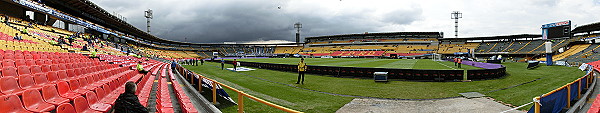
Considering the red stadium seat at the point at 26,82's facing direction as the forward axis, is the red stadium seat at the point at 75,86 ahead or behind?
ahead

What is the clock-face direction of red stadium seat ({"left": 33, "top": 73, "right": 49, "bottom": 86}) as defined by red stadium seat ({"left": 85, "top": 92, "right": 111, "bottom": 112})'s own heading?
red stadium seat ({"left": 33, "top": 73, "right": 49, "bottom": 86}) is roughly at 7 o'clock from red stadium seat ({"left": 85, "top": 92, "right": 111, "bottom": 112}).

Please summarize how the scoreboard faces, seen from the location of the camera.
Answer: facing the viewer and to the left of the viewer

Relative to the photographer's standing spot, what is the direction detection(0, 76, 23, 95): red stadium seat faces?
facing the viewer and to the right of the viewer

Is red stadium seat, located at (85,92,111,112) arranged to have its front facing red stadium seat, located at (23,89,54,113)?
no

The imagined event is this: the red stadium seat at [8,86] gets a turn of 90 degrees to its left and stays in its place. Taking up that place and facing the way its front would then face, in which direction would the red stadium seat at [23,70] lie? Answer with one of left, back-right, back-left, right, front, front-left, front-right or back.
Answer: front-left

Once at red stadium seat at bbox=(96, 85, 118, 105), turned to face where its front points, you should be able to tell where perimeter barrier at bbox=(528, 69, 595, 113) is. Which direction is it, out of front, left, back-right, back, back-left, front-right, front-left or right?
front

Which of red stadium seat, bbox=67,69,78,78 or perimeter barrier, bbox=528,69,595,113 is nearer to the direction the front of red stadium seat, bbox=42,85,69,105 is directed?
the perimeter barrier

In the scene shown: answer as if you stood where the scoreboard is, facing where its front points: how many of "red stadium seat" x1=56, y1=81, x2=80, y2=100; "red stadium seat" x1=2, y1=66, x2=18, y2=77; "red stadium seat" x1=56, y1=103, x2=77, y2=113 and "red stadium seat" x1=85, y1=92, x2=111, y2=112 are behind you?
0

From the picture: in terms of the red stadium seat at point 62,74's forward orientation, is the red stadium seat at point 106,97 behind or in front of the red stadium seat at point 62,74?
in front

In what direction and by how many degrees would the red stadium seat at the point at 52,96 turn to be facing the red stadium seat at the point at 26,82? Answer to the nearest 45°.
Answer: approximately 135° to its left

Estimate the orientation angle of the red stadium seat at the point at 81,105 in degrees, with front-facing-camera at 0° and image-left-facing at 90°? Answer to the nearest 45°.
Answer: approximately 315°

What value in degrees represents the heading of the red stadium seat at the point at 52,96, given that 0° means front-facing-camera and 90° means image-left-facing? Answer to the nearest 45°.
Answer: approximately 315°

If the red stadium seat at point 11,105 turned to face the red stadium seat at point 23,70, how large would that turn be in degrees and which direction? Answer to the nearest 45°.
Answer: approximately 135° to its left

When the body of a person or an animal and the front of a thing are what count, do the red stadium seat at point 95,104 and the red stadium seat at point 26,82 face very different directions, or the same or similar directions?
same or similar directions

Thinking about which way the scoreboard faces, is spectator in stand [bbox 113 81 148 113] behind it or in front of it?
in front

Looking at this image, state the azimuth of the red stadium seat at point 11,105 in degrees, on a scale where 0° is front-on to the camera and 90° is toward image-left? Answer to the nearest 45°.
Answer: approximately 315°
